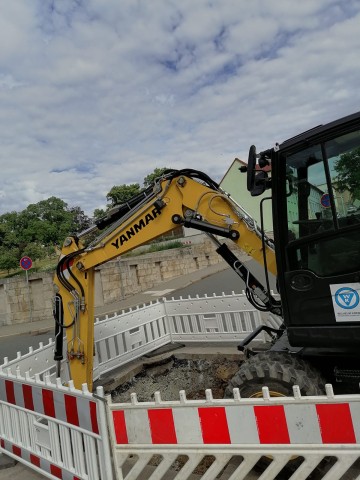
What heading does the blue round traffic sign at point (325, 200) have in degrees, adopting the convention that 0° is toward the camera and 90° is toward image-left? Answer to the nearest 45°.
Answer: approximately 0°

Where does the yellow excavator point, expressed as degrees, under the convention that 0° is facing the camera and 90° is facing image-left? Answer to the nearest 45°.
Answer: approximately 90°

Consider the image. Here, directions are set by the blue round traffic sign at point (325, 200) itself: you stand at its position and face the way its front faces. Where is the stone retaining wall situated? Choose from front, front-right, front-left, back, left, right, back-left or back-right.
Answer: back-right

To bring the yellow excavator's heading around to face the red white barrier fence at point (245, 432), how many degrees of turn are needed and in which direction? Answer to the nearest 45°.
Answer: approximately 45° to its left

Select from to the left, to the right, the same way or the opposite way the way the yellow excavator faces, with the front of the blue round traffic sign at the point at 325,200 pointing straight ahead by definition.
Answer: to the right

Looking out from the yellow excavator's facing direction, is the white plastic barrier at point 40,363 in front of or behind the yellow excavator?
in front
